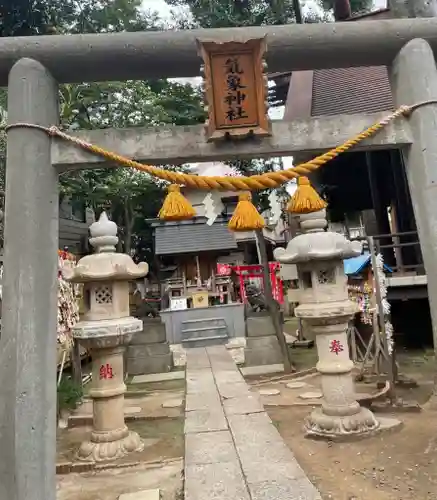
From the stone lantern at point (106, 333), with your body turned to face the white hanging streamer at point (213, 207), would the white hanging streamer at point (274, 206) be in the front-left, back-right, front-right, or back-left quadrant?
front-left

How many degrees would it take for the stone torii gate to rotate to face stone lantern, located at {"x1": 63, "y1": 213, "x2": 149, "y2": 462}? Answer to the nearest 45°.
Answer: approximately 180°

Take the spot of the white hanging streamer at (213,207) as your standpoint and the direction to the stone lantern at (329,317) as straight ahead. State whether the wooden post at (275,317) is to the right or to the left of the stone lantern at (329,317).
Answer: left

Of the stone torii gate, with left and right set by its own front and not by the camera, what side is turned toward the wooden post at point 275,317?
back

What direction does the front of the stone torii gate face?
toward the camera

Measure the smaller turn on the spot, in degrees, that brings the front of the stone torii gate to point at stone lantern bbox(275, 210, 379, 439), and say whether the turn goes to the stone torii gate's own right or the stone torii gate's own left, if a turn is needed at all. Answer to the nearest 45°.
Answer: approximately 135° to the stone torii gate's own left
